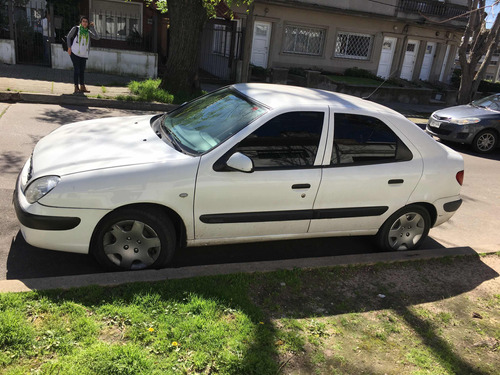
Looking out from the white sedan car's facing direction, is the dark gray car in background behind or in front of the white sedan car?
behind

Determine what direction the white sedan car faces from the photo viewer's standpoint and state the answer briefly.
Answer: facing the viewer and to the left of the viewer

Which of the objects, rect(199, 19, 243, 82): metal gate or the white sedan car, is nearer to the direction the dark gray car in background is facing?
the white sedan car

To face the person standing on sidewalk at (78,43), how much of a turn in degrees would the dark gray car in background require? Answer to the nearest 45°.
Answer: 0° — it already faces them

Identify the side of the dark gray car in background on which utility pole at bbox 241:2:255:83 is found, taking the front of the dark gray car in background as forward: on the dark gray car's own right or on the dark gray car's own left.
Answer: on the dark gray car's own right

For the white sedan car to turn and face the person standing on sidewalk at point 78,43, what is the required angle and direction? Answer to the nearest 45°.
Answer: approximately 90° to its right

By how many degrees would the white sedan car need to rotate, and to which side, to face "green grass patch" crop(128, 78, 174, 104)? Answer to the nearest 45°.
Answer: approximately 135° to its right

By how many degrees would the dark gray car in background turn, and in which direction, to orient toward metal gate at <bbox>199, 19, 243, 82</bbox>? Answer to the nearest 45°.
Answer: approximately 90° to its right

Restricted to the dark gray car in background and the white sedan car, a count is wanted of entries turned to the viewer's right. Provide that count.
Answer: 0

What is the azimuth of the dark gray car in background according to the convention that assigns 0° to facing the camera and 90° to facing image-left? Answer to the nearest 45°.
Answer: approximately 45°

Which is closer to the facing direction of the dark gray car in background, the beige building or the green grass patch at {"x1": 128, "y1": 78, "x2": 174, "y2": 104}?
the green grass patch

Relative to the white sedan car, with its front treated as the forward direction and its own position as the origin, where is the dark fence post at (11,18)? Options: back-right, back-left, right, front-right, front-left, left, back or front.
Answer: right
